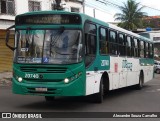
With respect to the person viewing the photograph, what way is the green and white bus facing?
facing the viewer and to the left of the viewer
